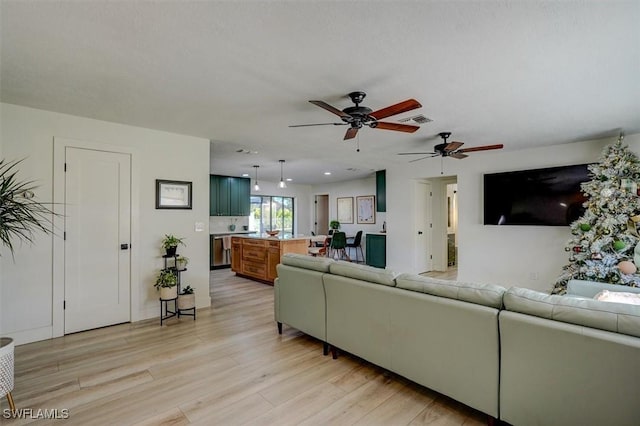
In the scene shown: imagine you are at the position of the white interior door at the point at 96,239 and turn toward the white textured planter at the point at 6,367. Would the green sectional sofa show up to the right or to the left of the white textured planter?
left

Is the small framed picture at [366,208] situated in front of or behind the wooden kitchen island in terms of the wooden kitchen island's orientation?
behind

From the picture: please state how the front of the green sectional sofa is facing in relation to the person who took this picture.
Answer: facing away from the viewer and to the right of the viewer

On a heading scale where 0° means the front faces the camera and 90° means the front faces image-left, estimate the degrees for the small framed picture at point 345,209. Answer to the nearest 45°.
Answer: approximately 45°

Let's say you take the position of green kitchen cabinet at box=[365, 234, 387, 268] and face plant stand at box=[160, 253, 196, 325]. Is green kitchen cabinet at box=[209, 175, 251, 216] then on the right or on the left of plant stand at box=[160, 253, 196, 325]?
right

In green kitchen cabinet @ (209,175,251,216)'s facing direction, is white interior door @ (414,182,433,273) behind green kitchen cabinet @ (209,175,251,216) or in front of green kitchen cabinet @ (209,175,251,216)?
in front

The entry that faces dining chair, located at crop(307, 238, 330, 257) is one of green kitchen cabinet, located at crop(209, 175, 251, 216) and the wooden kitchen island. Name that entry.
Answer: the green kitchen cabinet

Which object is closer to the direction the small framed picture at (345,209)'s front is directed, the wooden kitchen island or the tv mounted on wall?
the wooden kitchen island

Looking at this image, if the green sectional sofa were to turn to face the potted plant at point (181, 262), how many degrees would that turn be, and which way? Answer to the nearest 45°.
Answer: approximately 135° to its left

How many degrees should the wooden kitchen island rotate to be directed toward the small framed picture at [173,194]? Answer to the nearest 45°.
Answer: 0° — it already faces it
